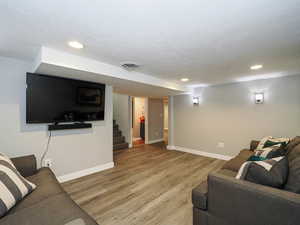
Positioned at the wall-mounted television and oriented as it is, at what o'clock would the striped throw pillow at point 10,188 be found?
The striped throw pillow is roughly at 2 o'clock from the wall-mounted television.

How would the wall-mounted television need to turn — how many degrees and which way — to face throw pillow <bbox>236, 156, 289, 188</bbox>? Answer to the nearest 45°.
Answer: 0° — it already faces it

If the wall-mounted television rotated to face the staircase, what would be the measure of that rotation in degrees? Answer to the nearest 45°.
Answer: approximately 90° to its left

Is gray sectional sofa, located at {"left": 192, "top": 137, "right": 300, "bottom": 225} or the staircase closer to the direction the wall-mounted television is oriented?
the gray sectional sofa

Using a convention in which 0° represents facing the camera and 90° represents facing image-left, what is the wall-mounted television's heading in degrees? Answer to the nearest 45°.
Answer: approximately 315°

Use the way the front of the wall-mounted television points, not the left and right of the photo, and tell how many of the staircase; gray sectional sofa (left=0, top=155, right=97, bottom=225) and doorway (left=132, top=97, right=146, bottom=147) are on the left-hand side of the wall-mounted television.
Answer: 2

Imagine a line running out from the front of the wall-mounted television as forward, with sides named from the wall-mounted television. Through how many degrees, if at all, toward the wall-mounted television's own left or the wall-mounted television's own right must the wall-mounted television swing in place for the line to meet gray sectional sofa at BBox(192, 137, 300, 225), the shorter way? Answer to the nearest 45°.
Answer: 0° — it already faces it

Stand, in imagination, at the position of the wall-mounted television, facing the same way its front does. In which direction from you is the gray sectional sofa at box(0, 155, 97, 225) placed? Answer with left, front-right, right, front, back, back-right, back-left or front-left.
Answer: front-right

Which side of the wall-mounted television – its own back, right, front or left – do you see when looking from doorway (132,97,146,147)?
left
